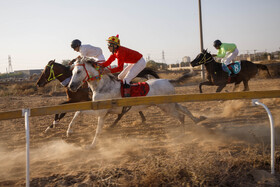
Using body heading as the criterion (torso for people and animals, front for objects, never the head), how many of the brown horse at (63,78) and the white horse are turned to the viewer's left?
2

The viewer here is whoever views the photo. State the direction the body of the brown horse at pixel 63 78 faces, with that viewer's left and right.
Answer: facing to the left of the viewer

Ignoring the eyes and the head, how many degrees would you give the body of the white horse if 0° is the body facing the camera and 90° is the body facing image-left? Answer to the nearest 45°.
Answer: approximately 90°

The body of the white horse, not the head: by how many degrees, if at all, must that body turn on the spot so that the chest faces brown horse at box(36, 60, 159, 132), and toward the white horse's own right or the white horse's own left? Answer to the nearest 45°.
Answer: approximately 45° to the white horse's own right

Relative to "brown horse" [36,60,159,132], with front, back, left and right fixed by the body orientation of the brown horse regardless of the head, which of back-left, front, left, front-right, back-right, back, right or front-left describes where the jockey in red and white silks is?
back-left
